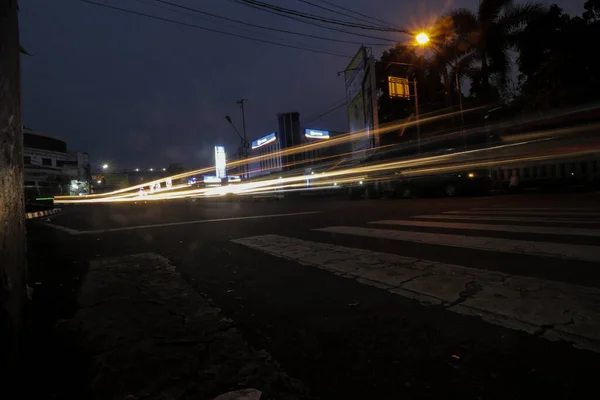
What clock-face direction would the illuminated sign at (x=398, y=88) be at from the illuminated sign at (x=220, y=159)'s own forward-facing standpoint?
the illuminated sign at (x=398, y=88) is roughly at 11 o'clock from the illuminated sign at (x=220, y=159).

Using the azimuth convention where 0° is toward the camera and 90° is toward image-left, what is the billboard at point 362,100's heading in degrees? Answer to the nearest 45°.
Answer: approximately 45°

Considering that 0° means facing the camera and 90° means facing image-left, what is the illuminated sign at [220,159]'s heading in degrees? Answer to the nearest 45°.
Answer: approximately 0°

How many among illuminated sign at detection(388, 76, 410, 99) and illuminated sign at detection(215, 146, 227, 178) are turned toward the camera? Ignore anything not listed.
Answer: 2

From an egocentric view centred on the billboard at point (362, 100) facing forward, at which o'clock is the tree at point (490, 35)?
The tree is roughly at 9 o'clock from the billboard.

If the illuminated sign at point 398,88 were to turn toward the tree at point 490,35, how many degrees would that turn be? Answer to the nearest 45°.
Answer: approximately 90° to its left

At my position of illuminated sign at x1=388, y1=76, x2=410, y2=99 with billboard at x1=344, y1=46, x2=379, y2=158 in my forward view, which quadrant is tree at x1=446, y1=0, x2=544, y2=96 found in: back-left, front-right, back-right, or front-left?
back-right

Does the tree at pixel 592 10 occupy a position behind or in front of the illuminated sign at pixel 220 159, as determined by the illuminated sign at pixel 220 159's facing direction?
in front

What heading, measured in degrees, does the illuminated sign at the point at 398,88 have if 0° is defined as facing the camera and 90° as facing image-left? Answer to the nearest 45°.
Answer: approximately 0°
